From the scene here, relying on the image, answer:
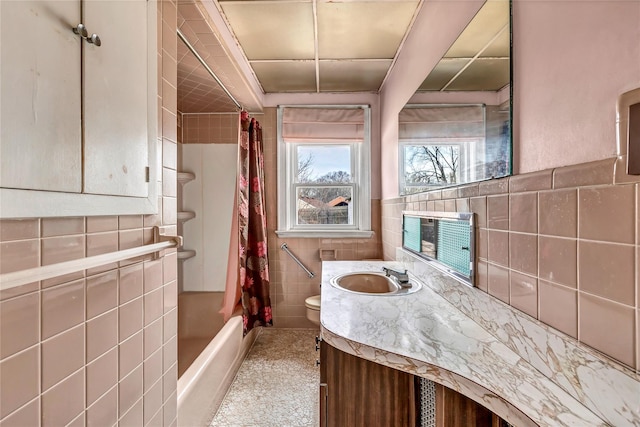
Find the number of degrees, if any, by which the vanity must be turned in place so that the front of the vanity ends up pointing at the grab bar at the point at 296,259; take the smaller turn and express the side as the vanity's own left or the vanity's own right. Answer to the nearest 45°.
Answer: approximately 90° to the vanity's own right

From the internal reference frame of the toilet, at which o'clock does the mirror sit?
The mirror is roughly at 8 o'clock from the toilet.

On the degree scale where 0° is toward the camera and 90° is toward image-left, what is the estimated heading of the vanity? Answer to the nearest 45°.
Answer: approximately 45°

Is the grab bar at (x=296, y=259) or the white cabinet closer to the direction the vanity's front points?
the white cabinet

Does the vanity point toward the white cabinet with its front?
yes

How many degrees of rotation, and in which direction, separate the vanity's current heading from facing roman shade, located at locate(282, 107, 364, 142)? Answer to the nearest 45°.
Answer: approximately 90° to its right
